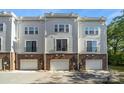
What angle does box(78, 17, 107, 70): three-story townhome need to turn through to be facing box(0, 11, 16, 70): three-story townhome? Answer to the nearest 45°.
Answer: approximately 90° to its right

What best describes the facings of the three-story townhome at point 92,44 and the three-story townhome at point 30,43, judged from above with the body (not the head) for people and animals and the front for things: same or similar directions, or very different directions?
same or similar directions

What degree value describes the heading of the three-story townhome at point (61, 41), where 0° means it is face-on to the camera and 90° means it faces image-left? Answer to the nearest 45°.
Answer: approximately 0°

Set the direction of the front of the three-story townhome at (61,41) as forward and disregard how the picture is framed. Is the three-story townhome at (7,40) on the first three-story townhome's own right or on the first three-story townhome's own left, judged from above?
on the first three-story townhome's own right

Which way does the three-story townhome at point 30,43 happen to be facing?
toward the camera

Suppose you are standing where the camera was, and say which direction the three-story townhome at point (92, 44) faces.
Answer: facing the viewer

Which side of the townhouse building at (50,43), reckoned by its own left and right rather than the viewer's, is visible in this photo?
front

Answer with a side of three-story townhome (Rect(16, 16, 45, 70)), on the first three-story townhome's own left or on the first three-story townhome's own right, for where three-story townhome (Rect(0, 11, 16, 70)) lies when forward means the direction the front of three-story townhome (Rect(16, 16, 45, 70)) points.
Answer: on the first three-story townhome's own right

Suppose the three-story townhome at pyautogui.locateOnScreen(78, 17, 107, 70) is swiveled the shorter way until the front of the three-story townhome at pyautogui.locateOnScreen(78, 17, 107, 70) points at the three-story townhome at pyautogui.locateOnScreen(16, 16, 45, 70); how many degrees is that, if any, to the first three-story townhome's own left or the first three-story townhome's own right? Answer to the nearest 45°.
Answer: approximately 90° to the first three-story townhome's own right

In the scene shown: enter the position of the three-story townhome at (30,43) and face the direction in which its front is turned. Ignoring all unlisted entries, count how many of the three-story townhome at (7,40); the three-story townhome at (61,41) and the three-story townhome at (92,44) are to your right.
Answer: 1

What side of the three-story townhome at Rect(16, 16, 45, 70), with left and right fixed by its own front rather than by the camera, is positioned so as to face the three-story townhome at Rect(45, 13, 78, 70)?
left

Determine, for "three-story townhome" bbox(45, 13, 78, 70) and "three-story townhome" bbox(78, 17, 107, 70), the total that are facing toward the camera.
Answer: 2
